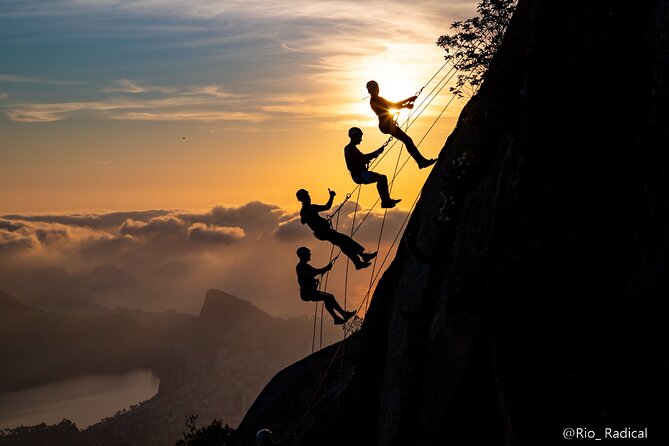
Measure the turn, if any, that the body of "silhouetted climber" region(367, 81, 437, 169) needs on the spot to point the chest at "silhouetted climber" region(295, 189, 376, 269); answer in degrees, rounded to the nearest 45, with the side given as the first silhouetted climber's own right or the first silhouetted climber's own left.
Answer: approximately 135° to the first silhouetted climber's own left

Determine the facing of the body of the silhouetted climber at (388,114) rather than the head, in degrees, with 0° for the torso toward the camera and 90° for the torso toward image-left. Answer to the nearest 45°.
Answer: approximately 270°

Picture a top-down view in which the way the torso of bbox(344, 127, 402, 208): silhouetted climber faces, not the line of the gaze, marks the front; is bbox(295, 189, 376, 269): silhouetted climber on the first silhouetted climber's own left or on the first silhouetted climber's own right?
on the first silhouetted climber's own left

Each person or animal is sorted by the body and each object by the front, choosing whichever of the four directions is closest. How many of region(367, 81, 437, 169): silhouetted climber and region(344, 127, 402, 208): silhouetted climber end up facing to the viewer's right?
2

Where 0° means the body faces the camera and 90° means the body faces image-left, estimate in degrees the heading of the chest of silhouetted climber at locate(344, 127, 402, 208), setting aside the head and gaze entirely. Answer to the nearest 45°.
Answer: approximately 270°
